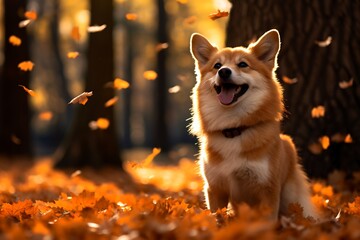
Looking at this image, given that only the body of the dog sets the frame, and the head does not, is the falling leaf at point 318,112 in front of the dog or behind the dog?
behind

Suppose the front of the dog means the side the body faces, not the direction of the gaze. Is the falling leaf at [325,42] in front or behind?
behind

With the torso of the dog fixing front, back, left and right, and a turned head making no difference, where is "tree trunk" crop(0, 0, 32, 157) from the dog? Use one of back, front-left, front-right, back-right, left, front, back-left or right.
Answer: right

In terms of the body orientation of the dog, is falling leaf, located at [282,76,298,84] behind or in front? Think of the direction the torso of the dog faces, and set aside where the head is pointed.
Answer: behind

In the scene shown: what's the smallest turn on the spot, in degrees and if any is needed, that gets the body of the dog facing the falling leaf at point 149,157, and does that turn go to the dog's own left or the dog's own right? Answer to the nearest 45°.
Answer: approximately 90° to the dog's own right

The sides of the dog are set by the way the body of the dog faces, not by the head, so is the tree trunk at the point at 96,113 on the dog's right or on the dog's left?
on the dog's right

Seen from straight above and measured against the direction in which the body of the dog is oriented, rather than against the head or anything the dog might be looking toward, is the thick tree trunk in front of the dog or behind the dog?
behind

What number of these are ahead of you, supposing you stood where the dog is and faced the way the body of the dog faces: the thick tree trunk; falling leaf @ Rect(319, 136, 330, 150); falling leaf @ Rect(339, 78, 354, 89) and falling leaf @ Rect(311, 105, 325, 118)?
0

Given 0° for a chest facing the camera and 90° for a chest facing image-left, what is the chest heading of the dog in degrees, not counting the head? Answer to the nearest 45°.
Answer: approximately 45°

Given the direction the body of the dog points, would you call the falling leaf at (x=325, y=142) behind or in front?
behind

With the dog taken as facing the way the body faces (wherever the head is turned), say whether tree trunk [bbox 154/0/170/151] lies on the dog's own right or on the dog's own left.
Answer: on the dog's own right
